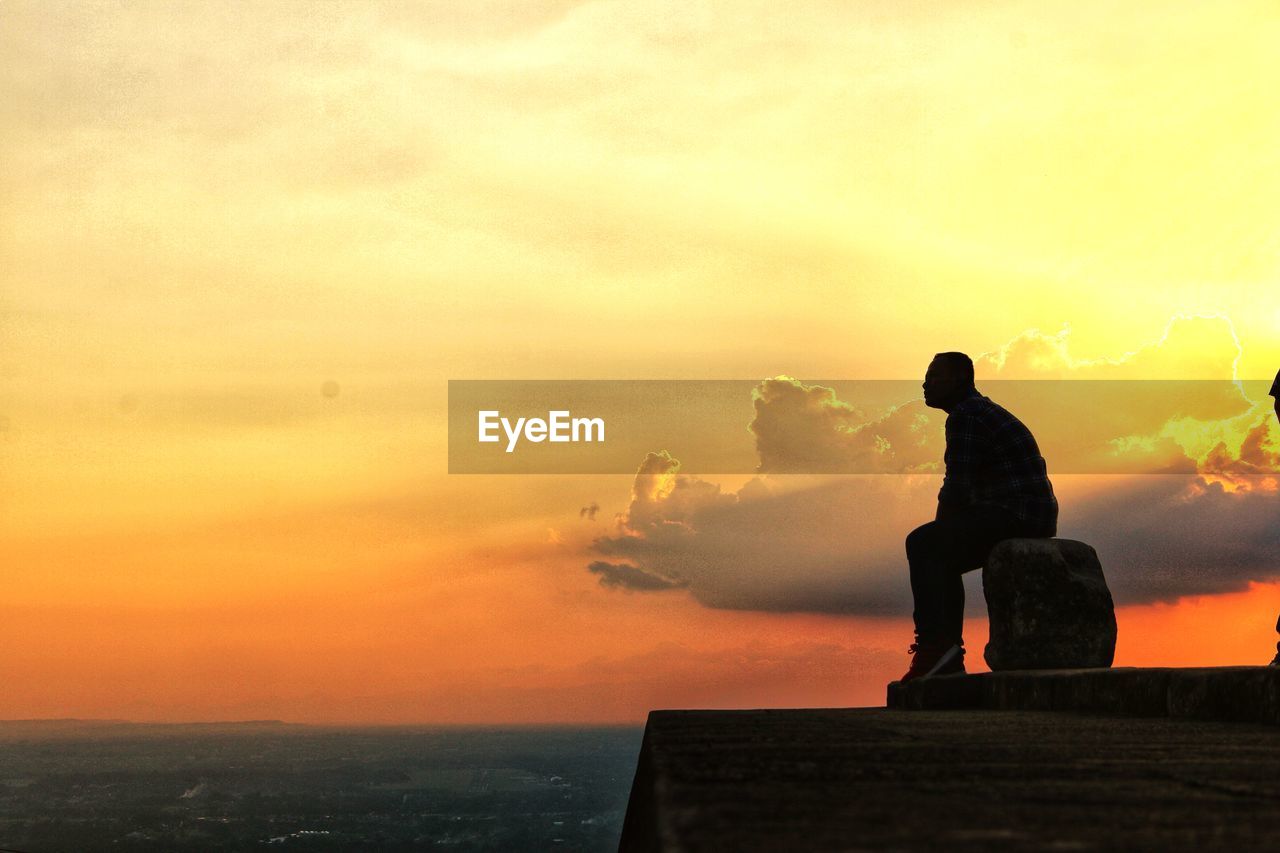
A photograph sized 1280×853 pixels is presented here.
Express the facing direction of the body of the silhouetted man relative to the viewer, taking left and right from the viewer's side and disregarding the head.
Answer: facing to the left of the viewer

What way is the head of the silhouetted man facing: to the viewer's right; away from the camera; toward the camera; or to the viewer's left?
to the viewer's left
